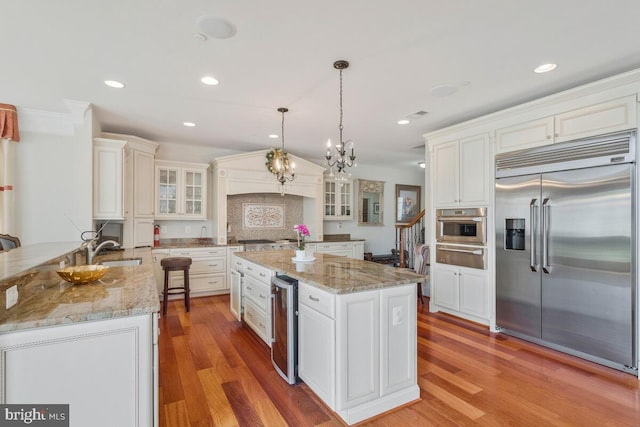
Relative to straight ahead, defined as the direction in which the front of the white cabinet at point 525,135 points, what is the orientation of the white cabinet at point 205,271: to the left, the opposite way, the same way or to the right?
to the left

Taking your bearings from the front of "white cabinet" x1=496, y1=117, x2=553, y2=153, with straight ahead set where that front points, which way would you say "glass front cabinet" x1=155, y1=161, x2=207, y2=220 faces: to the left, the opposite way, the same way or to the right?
to the left

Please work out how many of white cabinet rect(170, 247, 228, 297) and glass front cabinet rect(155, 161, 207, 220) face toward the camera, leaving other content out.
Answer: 2

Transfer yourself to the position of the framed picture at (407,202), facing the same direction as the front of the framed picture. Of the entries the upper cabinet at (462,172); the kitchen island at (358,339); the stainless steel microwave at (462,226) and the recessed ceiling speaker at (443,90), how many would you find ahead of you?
4

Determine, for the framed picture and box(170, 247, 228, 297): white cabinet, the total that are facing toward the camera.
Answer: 2

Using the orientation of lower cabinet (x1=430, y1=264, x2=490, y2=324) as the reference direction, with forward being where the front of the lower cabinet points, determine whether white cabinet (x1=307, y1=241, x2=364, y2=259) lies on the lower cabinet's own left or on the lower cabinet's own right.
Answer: on the lower cabinet's own right

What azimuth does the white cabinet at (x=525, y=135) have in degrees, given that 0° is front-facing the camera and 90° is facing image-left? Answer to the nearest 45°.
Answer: approximately 45°

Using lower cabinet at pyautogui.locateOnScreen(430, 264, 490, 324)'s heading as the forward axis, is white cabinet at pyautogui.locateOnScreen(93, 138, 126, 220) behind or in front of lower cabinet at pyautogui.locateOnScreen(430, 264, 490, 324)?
in front

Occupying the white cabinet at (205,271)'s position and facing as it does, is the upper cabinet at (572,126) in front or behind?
in front

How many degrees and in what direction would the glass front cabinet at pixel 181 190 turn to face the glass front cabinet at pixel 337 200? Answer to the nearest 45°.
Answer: approximately 90° to its left

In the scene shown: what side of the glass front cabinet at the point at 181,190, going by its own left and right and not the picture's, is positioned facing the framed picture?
left

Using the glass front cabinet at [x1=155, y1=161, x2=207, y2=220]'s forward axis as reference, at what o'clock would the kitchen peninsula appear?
The kitchen peninsula is roughly at 12 o'clock from the glass front cabinet.
